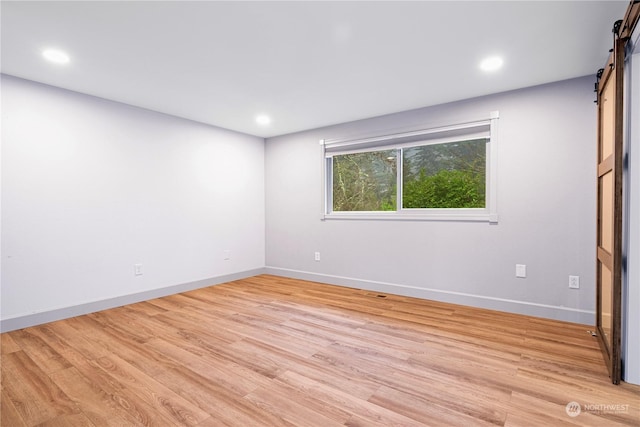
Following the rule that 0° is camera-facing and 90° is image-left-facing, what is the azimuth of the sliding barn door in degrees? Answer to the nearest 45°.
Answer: approximately 90°

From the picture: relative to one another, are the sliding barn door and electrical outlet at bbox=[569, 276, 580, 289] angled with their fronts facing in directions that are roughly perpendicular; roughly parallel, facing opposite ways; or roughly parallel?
roughly perpendicular

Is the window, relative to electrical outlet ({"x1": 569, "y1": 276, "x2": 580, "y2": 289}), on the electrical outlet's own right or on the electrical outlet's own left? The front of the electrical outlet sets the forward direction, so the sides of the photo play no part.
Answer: on the electrical outlet's own right

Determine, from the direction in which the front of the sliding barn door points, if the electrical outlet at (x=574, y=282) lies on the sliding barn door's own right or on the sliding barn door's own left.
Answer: on the sliding barn door's own right

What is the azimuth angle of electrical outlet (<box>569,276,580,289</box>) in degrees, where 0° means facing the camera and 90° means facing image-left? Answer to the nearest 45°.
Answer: approximately 0°

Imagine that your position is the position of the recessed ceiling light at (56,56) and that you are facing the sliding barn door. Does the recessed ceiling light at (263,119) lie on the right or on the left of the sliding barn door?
left

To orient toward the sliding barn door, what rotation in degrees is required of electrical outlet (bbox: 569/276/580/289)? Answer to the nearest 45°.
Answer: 0° — it already faces it

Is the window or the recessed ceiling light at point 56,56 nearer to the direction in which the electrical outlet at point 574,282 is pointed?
the recessed ceiling light
